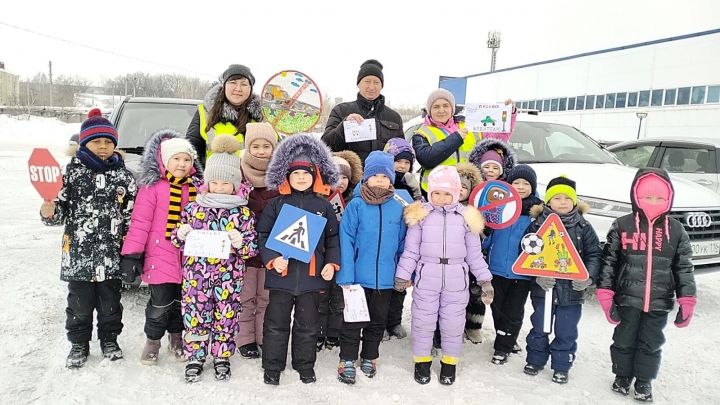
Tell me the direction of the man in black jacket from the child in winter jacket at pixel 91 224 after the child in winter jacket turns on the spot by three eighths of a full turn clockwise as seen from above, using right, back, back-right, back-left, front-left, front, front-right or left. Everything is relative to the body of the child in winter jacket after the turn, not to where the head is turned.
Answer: back-right

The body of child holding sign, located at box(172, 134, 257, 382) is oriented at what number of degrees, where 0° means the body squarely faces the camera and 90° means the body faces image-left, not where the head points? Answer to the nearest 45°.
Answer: approximately 0°

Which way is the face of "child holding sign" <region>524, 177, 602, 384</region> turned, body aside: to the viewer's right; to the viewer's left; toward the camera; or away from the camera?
toward the camera

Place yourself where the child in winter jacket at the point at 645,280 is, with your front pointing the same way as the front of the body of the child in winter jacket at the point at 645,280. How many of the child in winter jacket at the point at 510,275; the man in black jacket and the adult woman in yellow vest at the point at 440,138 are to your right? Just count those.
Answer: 3

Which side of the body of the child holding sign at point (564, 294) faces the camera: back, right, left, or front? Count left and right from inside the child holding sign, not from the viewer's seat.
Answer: front

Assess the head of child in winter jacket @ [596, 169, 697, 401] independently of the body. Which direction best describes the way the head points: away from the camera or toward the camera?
toward the camera

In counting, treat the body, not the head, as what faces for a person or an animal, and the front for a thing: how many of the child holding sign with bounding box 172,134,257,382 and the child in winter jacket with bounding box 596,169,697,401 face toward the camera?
2

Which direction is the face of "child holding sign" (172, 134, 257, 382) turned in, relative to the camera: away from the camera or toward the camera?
toward the camera

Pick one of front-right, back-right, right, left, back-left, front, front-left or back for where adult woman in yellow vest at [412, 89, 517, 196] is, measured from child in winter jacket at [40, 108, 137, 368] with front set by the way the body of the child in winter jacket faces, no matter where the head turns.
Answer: left

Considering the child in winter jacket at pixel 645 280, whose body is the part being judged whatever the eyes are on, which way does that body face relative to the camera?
toward the camera

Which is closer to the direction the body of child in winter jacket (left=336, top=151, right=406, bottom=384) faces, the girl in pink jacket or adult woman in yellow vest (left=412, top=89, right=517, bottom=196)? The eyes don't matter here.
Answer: the girl in pink jacket

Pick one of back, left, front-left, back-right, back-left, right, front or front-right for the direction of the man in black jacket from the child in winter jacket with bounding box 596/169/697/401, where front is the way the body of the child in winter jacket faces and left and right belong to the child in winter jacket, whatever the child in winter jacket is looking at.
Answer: right

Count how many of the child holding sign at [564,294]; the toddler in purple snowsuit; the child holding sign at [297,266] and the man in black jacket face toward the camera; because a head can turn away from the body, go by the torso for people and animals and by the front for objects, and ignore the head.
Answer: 4

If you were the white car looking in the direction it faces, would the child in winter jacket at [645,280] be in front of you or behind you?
in front

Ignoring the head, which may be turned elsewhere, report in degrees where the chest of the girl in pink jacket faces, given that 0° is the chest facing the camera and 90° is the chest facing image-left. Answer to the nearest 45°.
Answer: approximately 315°

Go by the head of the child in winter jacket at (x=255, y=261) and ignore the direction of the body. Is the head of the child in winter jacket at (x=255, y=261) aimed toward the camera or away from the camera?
toward the camera

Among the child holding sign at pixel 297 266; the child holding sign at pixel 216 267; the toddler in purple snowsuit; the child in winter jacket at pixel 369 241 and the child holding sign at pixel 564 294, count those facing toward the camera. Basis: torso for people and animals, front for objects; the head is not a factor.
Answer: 5

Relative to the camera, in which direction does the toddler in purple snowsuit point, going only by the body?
toward the camera
